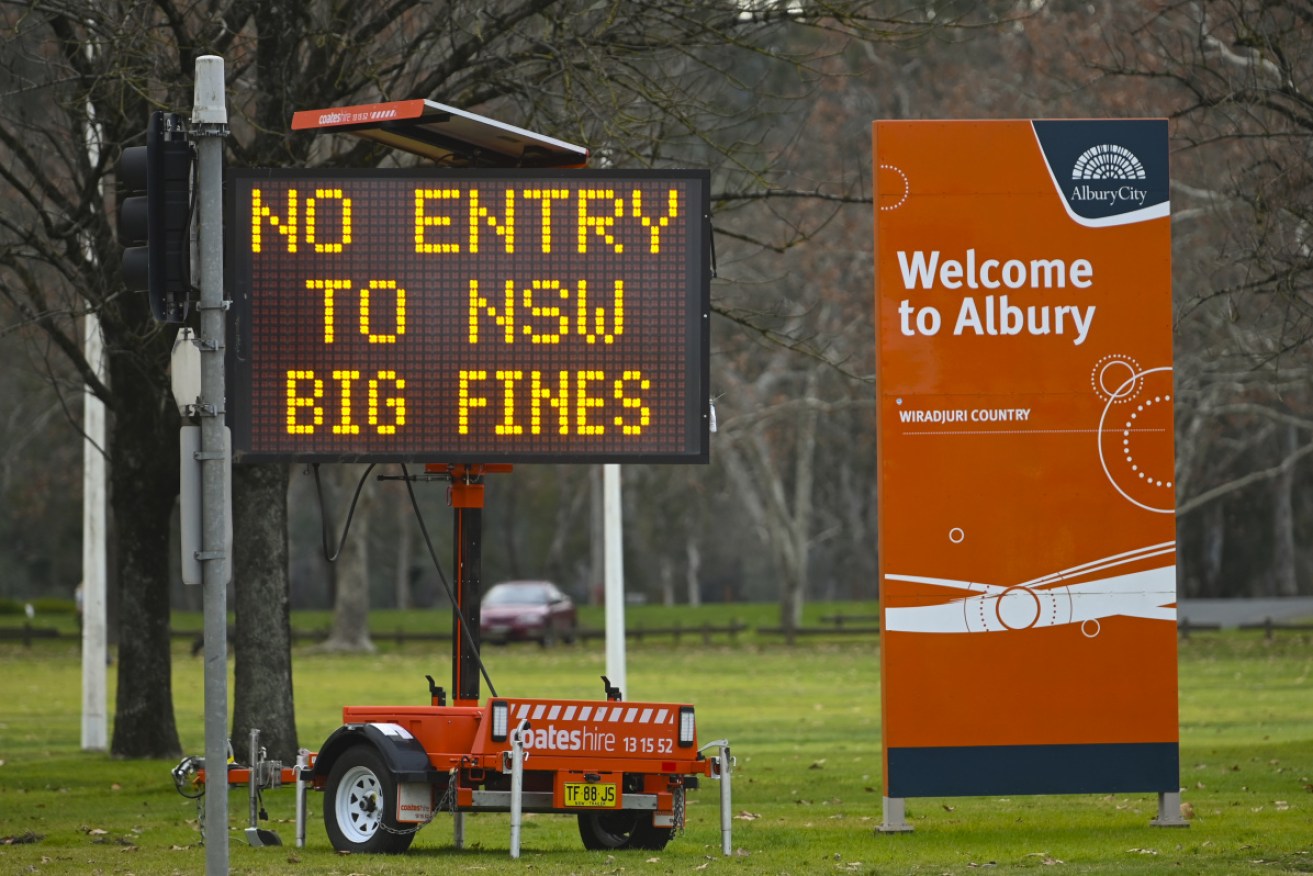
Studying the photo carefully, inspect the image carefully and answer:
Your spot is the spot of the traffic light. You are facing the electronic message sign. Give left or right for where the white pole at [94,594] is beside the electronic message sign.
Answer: left

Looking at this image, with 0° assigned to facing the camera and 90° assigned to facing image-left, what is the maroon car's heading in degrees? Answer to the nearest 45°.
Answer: approximately 45°

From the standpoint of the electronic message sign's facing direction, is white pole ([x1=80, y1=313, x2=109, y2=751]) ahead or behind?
behind

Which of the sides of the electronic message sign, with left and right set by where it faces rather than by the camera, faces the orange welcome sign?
left

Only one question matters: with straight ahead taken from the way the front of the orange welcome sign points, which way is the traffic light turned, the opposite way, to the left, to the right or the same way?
to the right

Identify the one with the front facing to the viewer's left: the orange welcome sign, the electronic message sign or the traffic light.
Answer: the traffic light

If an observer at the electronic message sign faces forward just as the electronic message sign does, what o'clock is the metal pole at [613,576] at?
The metal pole is roughly at 6 o'clock from the electronic message sign.

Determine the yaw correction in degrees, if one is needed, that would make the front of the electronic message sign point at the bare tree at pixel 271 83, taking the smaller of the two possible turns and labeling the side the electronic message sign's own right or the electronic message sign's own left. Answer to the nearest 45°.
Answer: approximately 180°

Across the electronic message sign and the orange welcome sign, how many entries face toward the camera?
2

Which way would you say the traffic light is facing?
to the viewer's left

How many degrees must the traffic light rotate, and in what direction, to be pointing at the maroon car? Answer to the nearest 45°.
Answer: approximately 90° to its right

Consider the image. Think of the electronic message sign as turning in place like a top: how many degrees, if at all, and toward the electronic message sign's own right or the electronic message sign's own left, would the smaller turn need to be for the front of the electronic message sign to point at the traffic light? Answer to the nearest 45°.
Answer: approximately 45° to the electronic message sign's own right

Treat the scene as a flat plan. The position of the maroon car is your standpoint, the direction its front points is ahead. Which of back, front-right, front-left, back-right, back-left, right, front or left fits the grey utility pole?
front-left

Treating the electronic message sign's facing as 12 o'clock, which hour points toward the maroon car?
The maroon car is roughly at 6 o'clock from the electronic message sign.

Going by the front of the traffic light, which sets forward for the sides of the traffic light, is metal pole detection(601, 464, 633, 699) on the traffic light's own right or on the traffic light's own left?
on the traffic light's own right
